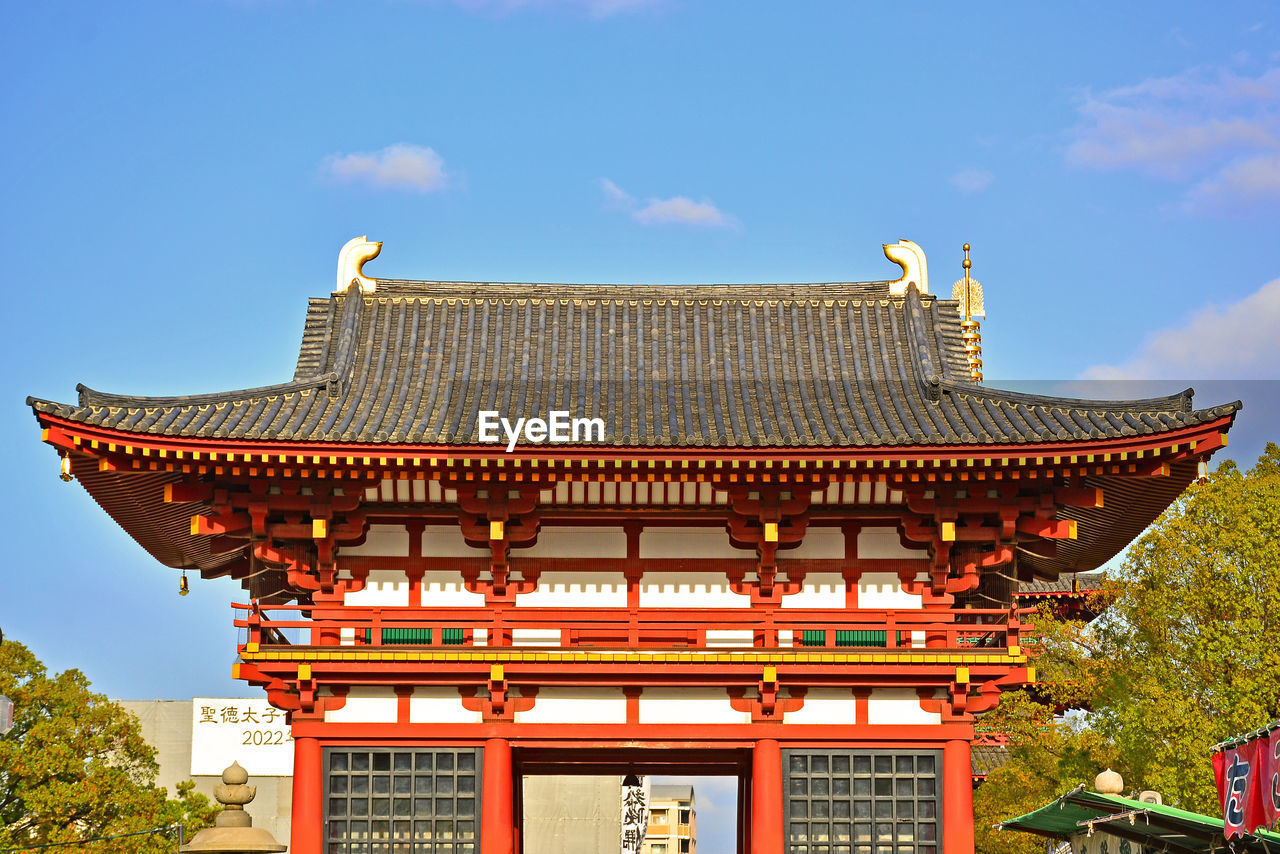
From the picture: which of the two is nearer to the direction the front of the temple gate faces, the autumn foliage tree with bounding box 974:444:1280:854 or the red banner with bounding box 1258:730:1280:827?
the red banner

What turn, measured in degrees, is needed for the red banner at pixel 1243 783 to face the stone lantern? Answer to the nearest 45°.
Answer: approximately 45° to its right

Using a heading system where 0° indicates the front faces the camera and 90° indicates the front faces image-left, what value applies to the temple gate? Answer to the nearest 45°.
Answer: approximately 0°

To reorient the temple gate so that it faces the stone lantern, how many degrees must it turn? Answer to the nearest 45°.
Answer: approximately 45° to its right

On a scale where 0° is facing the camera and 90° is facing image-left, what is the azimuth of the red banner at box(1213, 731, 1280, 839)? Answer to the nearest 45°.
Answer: approximately 45°

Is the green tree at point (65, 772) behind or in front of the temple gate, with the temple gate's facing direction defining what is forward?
behind

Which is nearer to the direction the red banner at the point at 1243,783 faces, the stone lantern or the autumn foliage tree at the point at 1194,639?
the stone lantern

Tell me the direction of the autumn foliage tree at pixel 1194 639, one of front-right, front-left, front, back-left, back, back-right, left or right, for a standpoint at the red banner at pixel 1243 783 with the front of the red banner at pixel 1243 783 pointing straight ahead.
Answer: back-right
